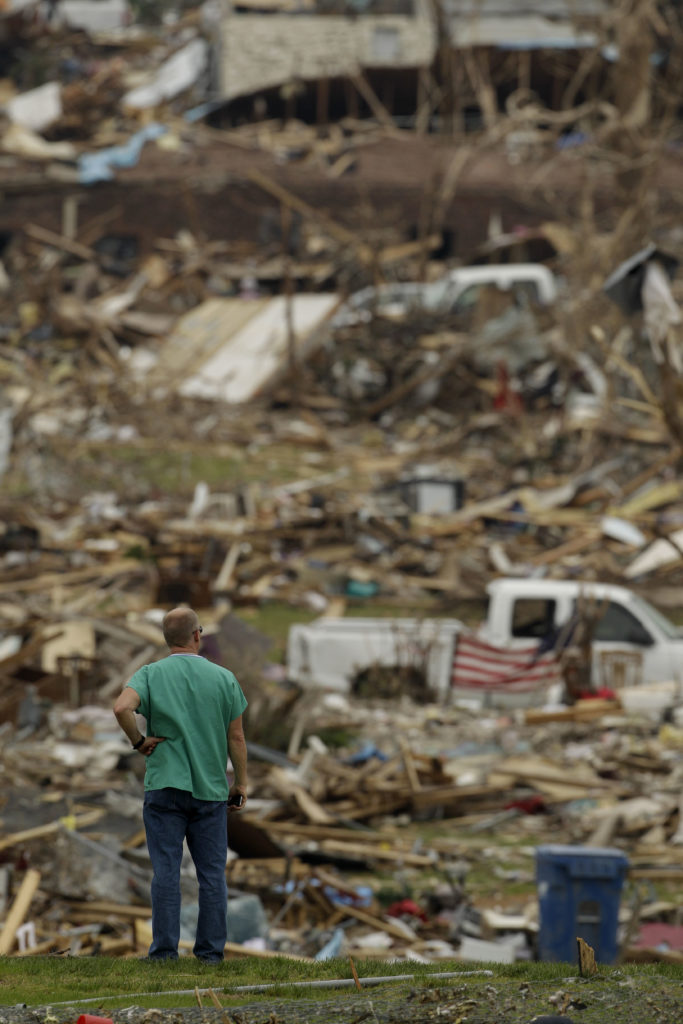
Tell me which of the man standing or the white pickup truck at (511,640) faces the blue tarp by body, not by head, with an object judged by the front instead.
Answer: the man standing

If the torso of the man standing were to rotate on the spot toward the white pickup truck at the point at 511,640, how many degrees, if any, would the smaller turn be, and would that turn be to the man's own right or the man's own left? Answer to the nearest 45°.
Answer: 0° — they already face it

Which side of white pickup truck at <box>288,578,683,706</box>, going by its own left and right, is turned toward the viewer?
right

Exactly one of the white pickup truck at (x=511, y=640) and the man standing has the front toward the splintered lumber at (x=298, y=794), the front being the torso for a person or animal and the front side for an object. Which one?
the man standing

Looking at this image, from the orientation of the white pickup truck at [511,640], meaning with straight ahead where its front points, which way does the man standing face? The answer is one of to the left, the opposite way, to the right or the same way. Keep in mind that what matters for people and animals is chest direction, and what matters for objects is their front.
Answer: to the left

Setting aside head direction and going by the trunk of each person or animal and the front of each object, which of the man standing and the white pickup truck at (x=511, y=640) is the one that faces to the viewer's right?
the white pickup truck

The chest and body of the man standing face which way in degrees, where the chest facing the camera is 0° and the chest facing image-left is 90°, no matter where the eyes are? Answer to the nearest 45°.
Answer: approximately 180°

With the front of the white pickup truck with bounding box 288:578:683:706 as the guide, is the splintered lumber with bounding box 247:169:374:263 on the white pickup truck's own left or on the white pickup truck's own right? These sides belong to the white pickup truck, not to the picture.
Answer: on the white pickup truck's own left
